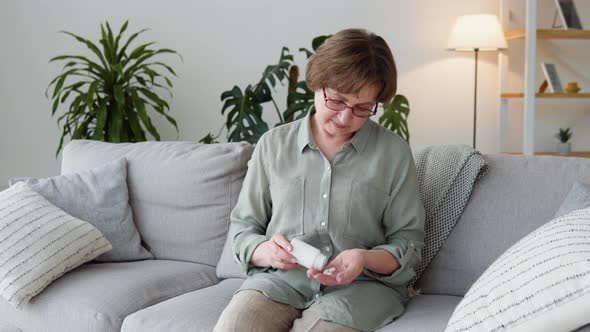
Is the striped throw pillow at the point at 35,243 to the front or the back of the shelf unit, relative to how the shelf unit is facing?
to the front

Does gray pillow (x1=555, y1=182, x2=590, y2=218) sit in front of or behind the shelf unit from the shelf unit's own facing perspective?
in front

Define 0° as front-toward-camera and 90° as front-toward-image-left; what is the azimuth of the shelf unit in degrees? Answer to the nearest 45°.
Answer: approximately 0°
